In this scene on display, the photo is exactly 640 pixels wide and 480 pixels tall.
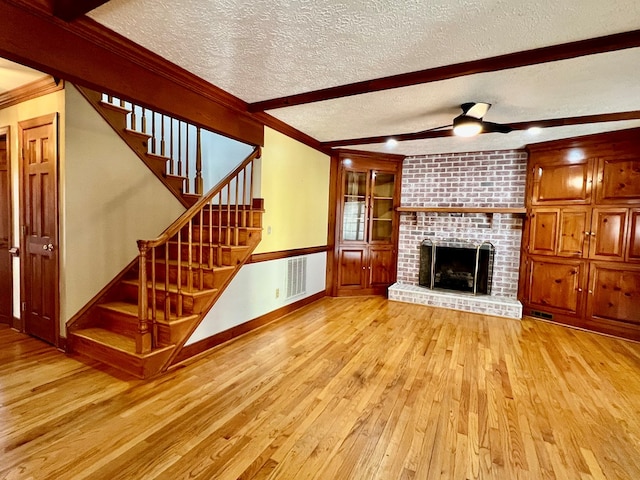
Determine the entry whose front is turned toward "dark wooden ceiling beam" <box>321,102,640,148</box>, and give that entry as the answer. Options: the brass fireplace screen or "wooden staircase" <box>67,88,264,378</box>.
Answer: the brass fireplace screen

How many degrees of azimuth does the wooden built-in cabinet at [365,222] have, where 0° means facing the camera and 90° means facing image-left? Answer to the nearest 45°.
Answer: approximately 0°

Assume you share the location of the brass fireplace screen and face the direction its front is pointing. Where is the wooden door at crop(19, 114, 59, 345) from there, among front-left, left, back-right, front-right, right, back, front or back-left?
front-right

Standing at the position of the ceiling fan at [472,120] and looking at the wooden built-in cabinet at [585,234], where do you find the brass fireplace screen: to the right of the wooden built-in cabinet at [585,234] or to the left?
left

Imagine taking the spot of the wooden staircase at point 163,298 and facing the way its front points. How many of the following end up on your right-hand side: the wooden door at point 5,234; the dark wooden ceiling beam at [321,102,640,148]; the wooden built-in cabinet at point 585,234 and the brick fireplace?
1

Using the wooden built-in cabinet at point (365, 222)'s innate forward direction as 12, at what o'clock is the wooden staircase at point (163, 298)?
The wooden staircase is roughly at 1 o'clock from the wooden built-in cabinet.

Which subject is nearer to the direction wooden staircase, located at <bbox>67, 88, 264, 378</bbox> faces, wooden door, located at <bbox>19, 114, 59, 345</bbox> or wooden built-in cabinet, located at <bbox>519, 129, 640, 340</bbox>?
the wooden door

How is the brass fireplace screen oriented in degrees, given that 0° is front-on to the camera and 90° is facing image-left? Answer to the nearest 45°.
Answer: approximately 0°
